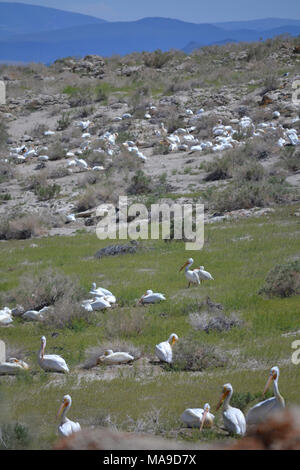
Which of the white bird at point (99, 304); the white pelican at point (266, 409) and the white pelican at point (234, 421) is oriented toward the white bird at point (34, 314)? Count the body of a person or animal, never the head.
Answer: the white bird at point (99, 304)

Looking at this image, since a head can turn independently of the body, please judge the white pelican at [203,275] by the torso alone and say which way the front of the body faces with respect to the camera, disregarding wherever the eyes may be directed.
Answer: to the viewer's left

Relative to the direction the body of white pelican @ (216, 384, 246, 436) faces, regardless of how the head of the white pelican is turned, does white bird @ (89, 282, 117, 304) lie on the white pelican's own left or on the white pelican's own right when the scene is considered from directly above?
on the white pelican's own right

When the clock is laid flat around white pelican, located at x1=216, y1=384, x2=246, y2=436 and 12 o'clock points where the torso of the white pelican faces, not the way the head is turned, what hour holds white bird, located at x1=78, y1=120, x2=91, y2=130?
The white bird is roughly at 4 o'clock from the white pelican.

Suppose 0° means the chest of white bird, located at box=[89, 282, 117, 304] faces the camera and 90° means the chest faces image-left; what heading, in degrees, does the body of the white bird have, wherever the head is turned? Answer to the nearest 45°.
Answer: approximately 90°

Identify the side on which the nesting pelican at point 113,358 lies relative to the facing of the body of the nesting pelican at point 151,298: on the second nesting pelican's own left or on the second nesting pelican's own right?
on the second nesting pelican's own left

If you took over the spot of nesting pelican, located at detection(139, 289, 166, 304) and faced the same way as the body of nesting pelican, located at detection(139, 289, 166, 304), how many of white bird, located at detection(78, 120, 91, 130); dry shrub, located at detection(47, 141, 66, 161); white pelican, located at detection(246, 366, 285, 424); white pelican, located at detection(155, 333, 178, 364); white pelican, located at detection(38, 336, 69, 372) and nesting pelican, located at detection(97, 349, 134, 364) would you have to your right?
2
